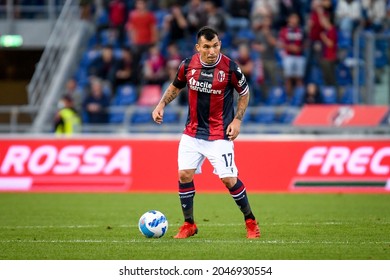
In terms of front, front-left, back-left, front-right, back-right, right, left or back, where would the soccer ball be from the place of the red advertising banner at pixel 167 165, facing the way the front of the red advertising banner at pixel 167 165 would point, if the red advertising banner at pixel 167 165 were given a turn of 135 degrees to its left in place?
back-right

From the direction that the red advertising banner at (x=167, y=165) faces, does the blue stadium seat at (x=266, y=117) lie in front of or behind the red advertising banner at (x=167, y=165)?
behind

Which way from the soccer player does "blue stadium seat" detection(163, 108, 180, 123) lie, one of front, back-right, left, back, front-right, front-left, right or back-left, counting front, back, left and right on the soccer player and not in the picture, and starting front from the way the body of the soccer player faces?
back

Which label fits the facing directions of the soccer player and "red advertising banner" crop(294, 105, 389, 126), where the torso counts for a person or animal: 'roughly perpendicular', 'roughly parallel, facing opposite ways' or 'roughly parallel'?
roughly parallel

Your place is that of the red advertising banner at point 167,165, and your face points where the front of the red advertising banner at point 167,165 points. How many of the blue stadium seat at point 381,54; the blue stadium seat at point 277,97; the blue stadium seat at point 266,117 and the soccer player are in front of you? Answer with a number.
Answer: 1

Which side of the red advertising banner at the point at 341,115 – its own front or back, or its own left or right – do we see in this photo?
front

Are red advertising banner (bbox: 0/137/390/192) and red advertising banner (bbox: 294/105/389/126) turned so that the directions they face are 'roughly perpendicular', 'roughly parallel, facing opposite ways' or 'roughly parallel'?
roughly parallel

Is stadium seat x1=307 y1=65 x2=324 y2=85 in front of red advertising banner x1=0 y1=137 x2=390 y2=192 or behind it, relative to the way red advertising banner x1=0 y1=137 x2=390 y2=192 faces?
behind

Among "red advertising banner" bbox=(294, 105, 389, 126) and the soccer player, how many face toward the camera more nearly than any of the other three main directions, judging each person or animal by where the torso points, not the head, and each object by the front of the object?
2

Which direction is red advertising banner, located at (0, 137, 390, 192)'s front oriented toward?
toward the camera

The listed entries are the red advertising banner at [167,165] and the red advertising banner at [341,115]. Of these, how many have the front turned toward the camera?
2

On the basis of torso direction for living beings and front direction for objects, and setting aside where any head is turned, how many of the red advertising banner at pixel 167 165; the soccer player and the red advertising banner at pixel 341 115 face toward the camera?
3
